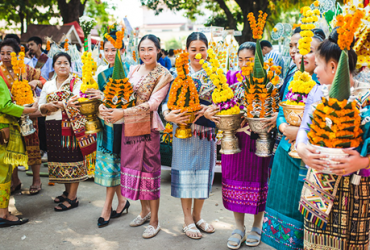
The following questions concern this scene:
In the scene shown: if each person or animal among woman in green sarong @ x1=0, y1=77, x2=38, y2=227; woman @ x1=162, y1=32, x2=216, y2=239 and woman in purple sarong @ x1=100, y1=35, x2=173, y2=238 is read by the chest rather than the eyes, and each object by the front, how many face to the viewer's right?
1

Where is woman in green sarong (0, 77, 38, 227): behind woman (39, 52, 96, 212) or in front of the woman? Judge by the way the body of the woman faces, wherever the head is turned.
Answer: in front

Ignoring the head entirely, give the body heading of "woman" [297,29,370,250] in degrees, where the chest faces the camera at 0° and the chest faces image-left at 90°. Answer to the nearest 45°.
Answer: approximately 45°

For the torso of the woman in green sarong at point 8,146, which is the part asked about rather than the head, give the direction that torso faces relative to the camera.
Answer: to the viewer's right

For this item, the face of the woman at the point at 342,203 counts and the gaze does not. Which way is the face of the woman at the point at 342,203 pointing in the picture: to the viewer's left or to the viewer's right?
to the viewer's left

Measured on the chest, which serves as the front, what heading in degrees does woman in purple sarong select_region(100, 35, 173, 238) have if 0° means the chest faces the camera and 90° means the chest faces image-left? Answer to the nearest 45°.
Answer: approximately 45°

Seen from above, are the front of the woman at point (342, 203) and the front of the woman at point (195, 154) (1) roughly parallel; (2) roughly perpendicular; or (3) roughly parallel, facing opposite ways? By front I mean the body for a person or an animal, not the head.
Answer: roughly perpendicular

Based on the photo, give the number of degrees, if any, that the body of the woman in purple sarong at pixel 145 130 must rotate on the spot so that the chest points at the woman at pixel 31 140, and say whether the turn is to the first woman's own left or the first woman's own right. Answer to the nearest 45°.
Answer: approximately 90° to the first woman's own right

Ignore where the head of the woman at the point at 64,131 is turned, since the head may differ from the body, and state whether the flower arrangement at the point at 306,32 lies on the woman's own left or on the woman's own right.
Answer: on the woman's own left
